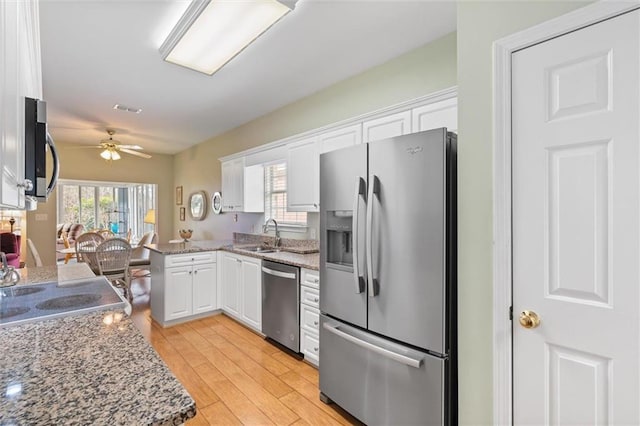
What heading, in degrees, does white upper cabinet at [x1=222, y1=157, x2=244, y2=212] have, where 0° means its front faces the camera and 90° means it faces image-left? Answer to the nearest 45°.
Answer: approximately 45°

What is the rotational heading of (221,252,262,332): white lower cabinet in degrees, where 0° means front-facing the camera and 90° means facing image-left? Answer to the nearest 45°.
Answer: approximately 45°

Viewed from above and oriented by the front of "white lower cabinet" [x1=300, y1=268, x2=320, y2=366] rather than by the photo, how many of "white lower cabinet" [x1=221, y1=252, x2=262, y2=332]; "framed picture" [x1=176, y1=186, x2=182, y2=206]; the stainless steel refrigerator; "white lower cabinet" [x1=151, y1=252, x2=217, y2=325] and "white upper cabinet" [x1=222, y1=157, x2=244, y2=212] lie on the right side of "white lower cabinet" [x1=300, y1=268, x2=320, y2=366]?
4

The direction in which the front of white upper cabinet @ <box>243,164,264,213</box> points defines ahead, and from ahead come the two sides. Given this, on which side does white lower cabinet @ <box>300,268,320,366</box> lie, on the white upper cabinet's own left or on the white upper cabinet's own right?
on the white upper cabinet's own left

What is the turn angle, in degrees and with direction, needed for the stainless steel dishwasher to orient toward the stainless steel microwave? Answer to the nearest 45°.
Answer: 0° — it already faces it

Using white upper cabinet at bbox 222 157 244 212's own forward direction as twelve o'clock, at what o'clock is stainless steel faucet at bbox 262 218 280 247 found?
The stainless steel faucet is roughly at 9 o'clock from the white upper cabinet.

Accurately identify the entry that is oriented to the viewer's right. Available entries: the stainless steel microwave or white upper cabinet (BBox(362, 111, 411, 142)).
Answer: the stainless steel microwave

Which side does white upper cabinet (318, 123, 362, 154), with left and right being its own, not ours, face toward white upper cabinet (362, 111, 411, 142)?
left

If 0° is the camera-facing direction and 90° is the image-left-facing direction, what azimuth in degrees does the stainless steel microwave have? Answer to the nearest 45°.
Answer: approximately 270°
